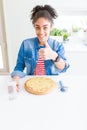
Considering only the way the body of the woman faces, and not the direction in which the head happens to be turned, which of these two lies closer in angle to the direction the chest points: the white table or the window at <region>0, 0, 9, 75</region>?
the white table

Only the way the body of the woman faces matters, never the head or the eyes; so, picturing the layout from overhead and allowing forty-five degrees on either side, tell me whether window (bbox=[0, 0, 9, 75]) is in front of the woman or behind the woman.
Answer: behind

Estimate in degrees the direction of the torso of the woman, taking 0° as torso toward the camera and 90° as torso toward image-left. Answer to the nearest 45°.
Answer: approximately 0°

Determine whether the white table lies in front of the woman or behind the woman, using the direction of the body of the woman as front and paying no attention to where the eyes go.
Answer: in front

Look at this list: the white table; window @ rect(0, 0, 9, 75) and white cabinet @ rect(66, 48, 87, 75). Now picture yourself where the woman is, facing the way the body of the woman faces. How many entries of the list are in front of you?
1

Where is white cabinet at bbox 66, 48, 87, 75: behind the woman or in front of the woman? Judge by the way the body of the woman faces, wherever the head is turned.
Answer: behind
